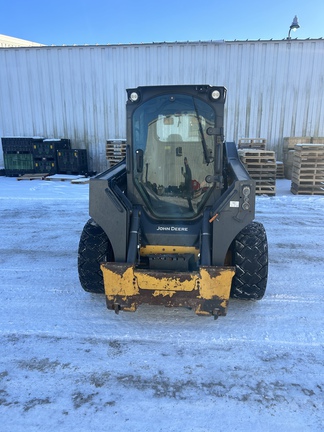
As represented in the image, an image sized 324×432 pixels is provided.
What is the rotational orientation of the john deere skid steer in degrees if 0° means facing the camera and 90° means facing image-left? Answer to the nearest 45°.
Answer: approximately 0°
